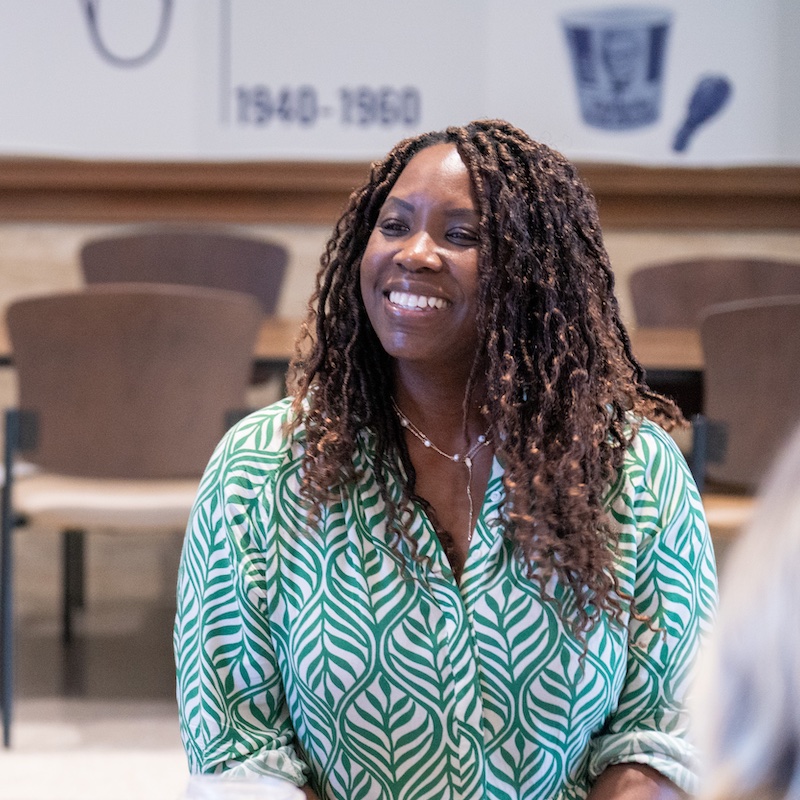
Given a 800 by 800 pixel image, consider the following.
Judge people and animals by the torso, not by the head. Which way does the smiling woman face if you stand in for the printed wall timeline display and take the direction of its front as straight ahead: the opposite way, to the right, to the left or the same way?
the same way

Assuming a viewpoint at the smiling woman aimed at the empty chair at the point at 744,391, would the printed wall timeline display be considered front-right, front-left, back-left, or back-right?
front-left

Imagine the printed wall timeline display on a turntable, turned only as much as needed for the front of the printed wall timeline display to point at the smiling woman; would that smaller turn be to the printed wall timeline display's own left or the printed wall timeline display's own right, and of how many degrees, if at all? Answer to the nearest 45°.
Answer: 0° — it already faces them

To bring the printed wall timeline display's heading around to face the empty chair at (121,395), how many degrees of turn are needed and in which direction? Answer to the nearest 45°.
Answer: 0° — it already faces it

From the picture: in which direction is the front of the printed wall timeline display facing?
toward the camera

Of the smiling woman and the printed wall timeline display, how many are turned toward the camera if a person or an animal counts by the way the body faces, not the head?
2

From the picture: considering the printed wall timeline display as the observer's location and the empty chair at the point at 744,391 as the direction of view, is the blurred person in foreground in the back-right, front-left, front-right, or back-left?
front-right

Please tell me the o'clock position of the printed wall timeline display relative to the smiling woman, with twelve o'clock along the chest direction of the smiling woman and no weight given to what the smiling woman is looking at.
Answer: The printed wall timeline display is roughly at 6 o'clock from the smiling woman.

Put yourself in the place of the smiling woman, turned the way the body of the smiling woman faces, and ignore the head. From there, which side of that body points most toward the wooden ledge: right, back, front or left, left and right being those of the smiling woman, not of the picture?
back

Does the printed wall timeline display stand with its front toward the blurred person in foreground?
yes

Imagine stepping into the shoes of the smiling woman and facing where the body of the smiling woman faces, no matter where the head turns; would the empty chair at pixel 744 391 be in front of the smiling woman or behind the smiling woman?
behind

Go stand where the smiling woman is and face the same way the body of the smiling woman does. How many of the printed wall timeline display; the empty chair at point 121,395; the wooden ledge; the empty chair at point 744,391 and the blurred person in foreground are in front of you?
1

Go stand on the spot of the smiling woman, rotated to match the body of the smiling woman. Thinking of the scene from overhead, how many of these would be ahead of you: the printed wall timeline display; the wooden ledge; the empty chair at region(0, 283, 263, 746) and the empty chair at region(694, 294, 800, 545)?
0
